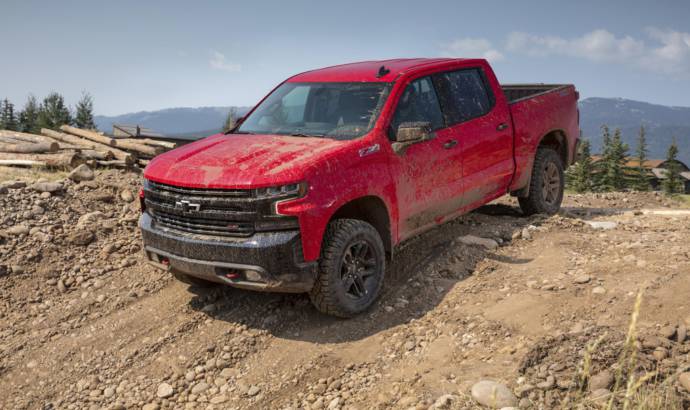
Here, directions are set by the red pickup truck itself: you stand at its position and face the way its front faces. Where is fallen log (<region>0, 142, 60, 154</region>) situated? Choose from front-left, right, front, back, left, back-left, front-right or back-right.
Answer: right

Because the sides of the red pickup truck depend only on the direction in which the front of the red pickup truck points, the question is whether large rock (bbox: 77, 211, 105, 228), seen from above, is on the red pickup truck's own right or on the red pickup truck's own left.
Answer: on the red pickup truck's own right

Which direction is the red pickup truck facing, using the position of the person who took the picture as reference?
facing the viewer and to the left of the viewer

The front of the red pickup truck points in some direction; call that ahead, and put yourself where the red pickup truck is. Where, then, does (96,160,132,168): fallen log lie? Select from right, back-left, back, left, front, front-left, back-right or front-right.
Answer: right

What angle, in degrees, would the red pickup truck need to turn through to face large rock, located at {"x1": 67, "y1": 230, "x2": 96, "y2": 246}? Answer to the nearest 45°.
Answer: approximately 90° to its right

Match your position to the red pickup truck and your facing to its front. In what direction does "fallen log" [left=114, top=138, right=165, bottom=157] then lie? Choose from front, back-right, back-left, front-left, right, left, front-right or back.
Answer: right

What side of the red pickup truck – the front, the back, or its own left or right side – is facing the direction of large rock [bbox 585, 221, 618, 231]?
back

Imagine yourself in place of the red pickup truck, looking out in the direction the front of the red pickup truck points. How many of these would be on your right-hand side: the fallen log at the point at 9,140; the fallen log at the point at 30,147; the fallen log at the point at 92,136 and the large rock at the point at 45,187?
4

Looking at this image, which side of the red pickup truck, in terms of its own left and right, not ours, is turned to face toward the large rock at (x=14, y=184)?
right

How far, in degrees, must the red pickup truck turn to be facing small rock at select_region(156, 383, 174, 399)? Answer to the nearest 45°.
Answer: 0° — it already faces it

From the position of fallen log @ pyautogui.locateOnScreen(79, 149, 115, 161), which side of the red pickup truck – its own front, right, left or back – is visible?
right

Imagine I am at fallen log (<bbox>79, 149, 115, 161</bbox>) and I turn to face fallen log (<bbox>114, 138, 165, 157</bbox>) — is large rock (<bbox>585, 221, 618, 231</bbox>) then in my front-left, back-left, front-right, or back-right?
front-right

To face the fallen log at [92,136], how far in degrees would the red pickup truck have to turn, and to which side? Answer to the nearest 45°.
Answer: approximately 90° to its right

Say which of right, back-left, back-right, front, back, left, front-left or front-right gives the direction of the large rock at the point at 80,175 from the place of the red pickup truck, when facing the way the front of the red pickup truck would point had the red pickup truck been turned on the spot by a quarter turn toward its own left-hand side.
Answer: back

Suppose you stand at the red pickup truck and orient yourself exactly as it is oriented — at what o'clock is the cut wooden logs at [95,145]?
The cut wooden logs is roughly at 3 o'clock from the red pickup truck.
